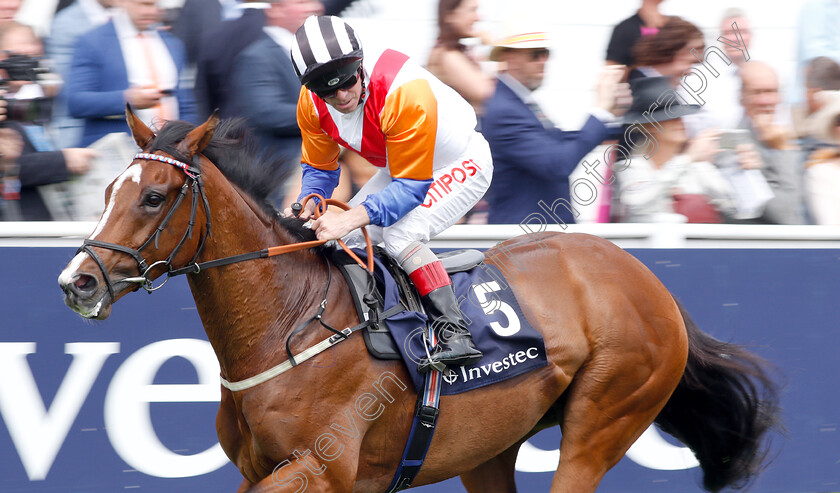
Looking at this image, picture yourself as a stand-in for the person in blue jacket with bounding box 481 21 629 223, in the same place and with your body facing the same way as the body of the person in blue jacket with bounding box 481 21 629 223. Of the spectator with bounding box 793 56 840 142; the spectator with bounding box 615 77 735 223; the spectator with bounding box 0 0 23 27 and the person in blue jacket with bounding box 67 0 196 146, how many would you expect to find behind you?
2

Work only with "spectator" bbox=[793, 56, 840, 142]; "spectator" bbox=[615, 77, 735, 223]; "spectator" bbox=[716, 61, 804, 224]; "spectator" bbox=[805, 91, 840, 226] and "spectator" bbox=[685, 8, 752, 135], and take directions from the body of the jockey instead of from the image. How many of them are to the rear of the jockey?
5

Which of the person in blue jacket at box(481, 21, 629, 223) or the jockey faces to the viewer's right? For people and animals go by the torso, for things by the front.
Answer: the person in blue jacket

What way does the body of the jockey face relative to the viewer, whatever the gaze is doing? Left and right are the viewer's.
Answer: facing the viewer and to the left of the viewer

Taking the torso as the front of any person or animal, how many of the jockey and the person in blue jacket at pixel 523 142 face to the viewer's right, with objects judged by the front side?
1

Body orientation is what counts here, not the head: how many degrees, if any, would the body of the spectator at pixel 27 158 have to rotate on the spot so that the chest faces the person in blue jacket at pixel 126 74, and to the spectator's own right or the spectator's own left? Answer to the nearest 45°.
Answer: approximately 90° to the spectator's own left

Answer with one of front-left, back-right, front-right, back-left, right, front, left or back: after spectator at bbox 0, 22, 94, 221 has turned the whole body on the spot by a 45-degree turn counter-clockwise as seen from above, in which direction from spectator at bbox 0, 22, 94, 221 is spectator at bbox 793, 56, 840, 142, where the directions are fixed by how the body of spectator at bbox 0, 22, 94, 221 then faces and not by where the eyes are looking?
front

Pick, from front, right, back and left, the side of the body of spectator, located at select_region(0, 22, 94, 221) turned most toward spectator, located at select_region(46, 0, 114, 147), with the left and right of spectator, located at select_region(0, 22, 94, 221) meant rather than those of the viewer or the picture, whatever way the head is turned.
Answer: left

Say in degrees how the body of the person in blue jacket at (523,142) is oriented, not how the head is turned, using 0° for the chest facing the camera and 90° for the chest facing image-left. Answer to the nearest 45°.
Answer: approximately 270°

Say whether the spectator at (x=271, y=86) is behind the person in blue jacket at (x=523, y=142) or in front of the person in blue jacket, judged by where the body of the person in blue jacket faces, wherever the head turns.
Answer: behind

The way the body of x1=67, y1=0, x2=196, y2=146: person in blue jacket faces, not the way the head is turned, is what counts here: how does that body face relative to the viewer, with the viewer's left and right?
facing the viewer and to the right of the viewer

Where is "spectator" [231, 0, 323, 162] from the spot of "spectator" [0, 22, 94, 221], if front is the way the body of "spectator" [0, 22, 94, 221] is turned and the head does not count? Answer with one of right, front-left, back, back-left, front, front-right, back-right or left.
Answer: front-left
